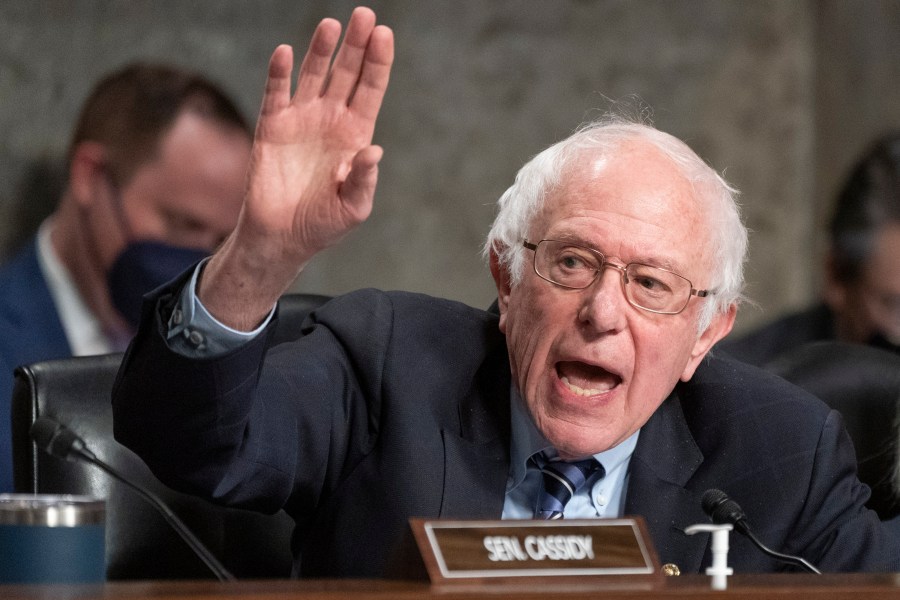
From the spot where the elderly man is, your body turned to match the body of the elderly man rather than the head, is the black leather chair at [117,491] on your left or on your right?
on your right

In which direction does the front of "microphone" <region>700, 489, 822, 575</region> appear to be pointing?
to the viewer's left

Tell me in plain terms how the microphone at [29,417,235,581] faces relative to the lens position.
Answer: facing to the left of the viewer

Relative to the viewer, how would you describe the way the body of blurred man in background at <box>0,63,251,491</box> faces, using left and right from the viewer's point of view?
facing the viewer and to the right of the viewer

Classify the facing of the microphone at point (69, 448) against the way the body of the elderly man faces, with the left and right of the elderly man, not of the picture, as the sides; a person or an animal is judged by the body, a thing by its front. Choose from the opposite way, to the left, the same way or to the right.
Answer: to the right

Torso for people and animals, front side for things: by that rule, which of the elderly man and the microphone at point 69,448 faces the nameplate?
the elderly man

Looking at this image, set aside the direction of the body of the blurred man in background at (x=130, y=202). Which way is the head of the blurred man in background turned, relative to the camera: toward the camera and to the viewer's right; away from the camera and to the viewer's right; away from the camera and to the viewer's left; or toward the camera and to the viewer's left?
toward the camera and to the viewer's right

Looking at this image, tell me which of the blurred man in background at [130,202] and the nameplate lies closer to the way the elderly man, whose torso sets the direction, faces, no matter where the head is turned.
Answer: the nameplate

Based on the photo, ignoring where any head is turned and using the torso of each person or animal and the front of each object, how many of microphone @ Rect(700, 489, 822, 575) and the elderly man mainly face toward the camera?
1

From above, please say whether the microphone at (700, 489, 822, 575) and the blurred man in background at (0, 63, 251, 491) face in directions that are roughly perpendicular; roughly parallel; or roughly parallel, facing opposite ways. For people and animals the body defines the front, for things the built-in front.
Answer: roughly parallel, facing opposite ways

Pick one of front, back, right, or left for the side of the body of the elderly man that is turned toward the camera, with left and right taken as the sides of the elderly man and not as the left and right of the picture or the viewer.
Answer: front

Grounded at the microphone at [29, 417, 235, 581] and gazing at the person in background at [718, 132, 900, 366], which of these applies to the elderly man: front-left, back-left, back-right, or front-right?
front-right

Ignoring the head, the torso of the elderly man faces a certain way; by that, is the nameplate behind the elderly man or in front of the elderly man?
in front

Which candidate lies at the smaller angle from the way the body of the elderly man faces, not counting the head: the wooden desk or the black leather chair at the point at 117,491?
the wooden desk

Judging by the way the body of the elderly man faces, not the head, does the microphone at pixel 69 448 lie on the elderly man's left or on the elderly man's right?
on the elderly man's right
